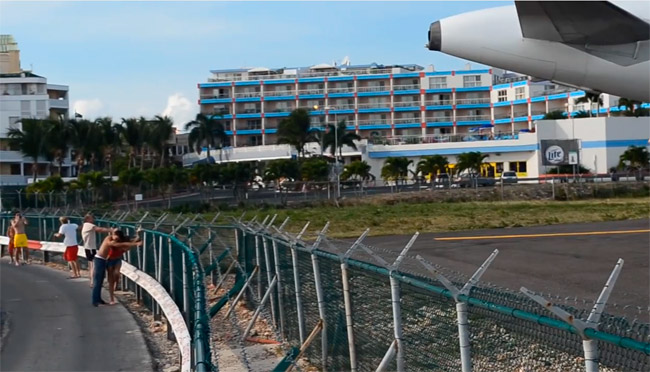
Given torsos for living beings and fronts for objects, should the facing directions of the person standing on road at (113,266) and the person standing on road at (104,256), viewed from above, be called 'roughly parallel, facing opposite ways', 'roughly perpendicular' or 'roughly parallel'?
roughly parallel

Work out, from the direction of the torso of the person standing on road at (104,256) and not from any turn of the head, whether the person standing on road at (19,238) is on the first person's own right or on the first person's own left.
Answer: on the first person's own left

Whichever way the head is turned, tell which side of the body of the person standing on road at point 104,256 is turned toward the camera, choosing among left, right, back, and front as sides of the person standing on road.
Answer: right

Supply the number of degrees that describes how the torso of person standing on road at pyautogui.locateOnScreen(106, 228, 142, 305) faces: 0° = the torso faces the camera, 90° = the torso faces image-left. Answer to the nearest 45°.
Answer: approximately 270°

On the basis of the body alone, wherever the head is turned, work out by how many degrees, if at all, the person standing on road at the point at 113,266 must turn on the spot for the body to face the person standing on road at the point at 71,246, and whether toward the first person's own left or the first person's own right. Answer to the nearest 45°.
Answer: approximately 90° to the first person's own left

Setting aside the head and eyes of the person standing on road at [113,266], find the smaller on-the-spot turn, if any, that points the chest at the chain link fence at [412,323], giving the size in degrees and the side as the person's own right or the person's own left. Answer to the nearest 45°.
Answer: approximately 90° to the person's own right

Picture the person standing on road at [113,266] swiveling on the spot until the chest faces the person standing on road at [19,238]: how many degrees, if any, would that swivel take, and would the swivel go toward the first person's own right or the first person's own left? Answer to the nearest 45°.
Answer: approximately 90° to the first person's own left

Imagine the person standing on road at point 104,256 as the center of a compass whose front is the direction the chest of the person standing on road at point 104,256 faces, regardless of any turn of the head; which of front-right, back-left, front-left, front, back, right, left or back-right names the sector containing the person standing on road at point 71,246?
left
